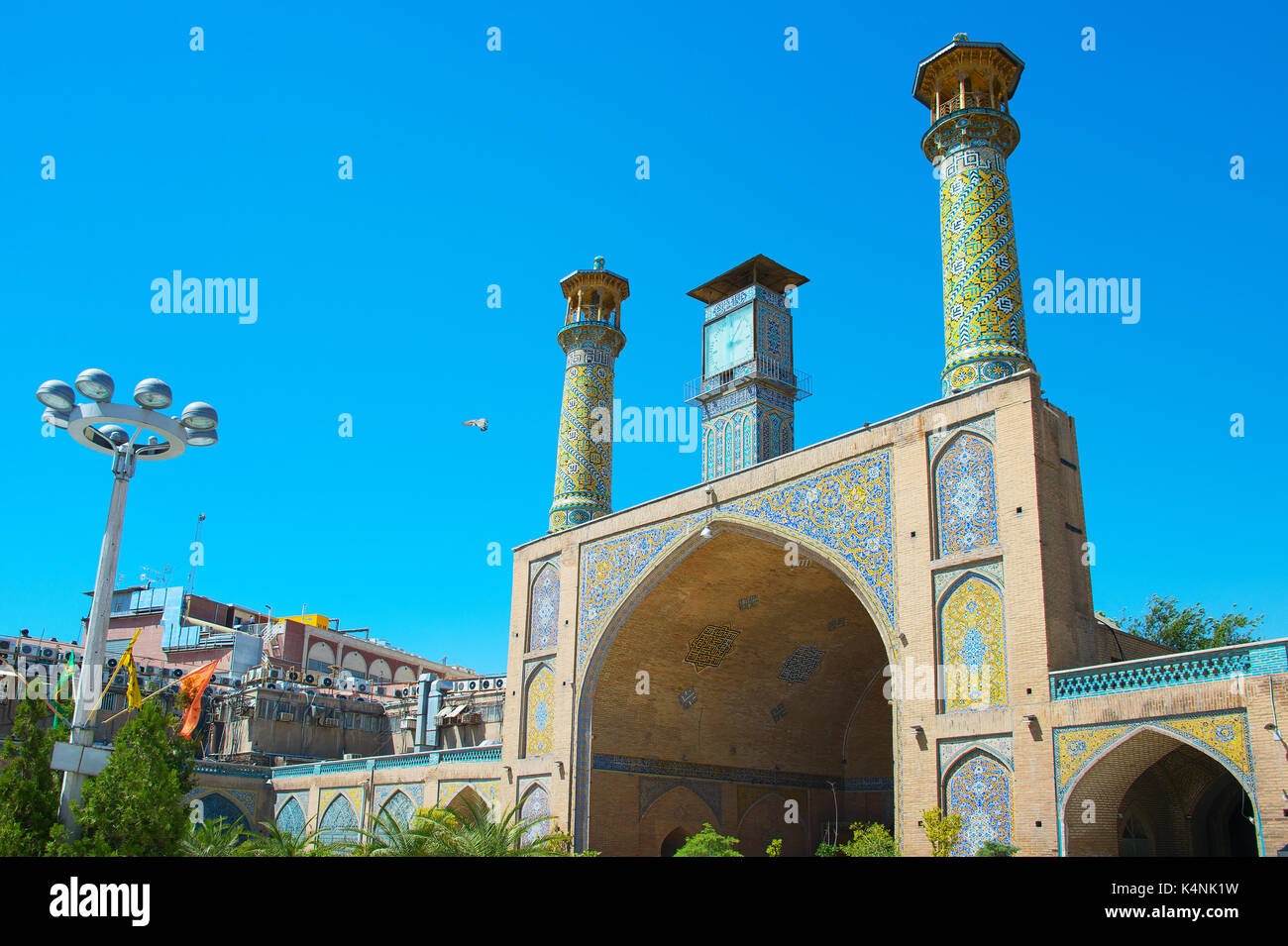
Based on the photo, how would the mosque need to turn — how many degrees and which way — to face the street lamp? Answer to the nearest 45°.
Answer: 0° — it already faces it

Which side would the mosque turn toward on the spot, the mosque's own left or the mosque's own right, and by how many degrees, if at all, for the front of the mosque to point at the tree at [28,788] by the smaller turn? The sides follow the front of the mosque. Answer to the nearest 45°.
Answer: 0° — it already faces it

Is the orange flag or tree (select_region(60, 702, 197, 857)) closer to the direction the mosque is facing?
the tree

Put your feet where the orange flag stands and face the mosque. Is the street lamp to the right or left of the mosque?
right

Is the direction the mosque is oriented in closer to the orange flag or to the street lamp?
the street lamp

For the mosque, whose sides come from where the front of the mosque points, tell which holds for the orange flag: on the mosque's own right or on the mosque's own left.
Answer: on the mosque's own right
